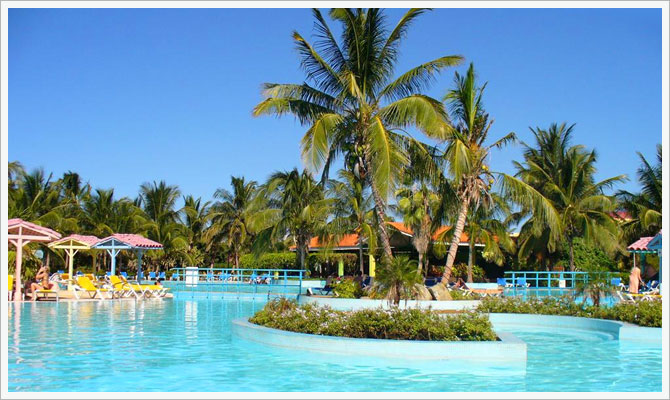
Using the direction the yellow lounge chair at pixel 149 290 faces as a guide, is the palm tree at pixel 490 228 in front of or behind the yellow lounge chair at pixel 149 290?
in front

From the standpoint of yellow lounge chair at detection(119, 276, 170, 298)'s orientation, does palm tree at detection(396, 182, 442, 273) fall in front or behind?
in front

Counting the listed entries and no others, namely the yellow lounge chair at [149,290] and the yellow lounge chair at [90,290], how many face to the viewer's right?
2

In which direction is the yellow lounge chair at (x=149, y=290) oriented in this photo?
to the viewer's right

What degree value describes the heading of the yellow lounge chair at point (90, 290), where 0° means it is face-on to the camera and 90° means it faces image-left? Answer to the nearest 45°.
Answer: approximately 270°

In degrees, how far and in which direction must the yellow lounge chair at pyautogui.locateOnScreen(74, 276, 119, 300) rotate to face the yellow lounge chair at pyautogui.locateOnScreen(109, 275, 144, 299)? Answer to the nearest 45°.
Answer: approximately 45° to its left

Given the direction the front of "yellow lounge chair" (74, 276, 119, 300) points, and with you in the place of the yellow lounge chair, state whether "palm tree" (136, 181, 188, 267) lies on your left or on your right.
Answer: on your left
